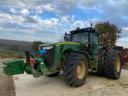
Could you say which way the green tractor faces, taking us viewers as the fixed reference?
facing the viewer and to the left of the viewer
